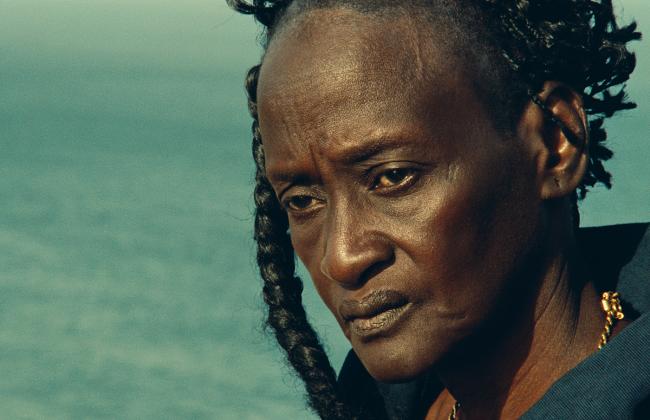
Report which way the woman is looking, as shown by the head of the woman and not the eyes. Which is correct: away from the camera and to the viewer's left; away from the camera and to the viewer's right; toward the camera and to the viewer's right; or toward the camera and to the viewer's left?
toward the camera and to the viewer's left

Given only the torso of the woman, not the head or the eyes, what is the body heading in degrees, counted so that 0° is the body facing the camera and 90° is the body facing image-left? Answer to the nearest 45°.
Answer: approximately 45°
